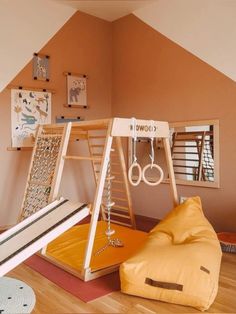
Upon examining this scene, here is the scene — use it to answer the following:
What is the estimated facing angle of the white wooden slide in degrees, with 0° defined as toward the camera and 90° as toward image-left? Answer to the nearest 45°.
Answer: approximately 45°

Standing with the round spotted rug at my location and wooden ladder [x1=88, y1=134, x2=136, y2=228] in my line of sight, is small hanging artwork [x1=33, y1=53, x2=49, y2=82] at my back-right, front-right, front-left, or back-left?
front-left

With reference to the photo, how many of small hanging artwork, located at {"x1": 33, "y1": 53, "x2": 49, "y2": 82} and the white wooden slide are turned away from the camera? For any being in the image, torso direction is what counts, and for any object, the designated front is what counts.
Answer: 0

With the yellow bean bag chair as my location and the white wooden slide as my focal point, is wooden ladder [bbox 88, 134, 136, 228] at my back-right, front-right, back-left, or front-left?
front-right

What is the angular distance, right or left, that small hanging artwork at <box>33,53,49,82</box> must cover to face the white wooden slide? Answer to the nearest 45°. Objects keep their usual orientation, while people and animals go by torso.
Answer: approximately 45° to its right

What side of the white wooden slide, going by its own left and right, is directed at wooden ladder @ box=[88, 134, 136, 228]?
back

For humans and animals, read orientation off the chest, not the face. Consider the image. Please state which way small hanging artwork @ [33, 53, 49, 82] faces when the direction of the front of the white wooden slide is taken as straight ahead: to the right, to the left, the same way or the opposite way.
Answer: to the left

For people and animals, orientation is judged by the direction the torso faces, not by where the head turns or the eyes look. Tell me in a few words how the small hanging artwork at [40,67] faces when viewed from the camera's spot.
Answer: facing the viewer and to the right of the viewer

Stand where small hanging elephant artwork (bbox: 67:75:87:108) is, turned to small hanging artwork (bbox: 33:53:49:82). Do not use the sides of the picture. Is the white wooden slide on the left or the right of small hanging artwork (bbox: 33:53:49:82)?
left

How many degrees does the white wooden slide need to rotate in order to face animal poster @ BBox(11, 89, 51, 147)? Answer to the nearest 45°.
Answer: approximately 135° to its right
